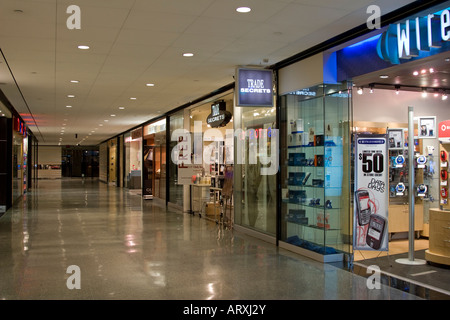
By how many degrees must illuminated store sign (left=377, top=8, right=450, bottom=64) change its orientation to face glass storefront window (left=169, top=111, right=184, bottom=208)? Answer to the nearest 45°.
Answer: approximately 90° to its right

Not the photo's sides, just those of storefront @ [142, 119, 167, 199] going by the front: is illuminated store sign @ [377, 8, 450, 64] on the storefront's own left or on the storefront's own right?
on the storefront's own left

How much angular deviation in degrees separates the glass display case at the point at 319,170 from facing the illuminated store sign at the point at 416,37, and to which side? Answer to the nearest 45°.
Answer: approximately 90° to its left

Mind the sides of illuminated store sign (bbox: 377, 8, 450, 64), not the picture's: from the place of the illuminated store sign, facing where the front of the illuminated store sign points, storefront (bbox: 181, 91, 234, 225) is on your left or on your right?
on your right

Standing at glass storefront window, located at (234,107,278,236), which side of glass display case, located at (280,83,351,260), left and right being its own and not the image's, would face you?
right

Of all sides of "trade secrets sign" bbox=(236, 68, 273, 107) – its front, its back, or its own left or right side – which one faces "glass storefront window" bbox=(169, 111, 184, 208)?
back

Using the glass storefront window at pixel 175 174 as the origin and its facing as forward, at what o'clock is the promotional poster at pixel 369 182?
The promotional poster is roughly at 10 o'clock from the glass storefront window.

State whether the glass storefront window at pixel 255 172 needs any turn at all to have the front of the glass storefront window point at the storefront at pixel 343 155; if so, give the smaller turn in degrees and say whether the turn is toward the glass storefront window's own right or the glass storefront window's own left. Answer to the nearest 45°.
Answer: approximately 90° to the glass storefront window's own left

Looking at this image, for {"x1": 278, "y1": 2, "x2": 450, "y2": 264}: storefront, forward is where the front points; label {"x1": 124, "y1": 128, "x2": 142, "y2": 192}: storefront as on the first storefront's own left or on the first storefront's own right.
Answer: on the first storefront's own right
